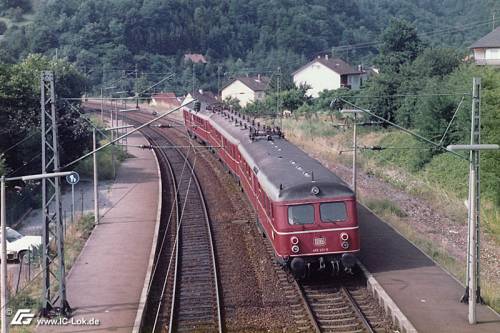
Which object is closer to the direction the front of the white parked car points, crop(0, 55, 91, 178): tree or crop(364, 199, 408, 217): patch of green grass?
the patch of green grass

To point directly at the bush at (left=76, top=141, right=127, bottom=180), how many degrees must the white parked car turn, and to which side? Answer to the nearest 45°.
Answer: approximately 90° to its left

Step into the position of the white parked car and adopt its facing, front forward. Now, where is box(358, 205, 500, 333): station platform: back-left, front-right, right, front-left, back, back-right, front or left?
front-right

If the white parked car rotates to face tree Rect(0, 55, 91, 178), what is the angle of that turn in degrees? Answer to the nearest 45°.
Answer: approximately 90° to its left

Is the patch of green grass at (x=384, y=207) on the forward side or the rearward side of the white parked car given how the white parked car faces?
on the forward side

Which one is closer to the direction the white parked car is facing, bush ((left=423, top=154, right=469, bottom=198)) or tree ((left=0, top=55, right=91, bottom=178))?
the bush

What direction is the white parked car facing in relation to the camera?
to the viewer's right
